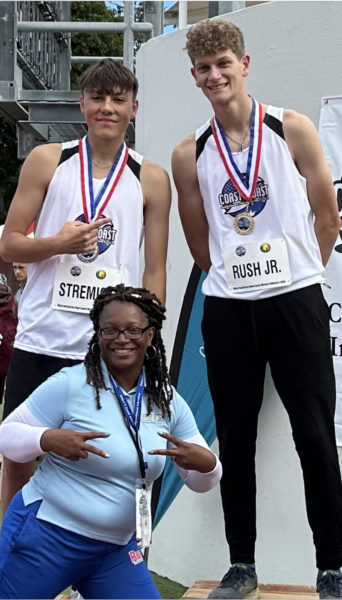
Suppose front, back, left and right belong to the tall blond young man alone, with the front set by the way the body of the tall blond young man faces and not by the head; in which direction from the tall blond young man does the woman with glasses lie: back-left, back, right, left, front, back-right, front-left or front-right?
front-right

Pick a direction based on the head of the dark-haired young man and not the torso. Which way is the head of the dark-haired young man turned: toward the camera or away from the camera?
toward the camera

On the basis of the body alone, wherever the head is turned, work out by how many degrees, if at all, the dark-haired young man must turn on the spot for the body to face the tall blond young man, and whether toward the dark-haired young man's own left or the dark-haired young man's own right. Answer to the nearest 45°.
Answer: approximately 90° to the dark-haired young man's own left

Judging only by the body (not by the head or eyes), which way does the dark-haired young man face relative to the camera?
toward the camera

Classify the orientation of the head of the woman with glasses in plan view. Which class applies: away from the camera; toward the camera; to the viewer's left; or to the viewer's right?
toward the camera

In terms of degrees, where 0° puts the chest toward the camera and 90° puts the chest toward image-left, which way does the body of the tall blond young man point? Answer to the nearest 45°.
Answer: approximately 0°

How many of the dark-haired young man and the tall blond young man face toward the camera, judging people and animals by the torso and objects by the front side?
2

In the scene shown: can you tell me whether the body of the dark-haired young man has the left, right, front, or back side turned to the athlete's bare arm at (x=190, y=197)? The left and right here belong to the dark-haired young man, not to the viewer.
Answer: left

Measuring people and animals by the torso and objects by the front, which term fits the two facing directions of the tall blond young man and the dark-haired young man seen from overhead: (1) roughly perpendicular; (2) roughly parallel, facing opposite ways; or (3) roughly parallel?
roughly parallel
